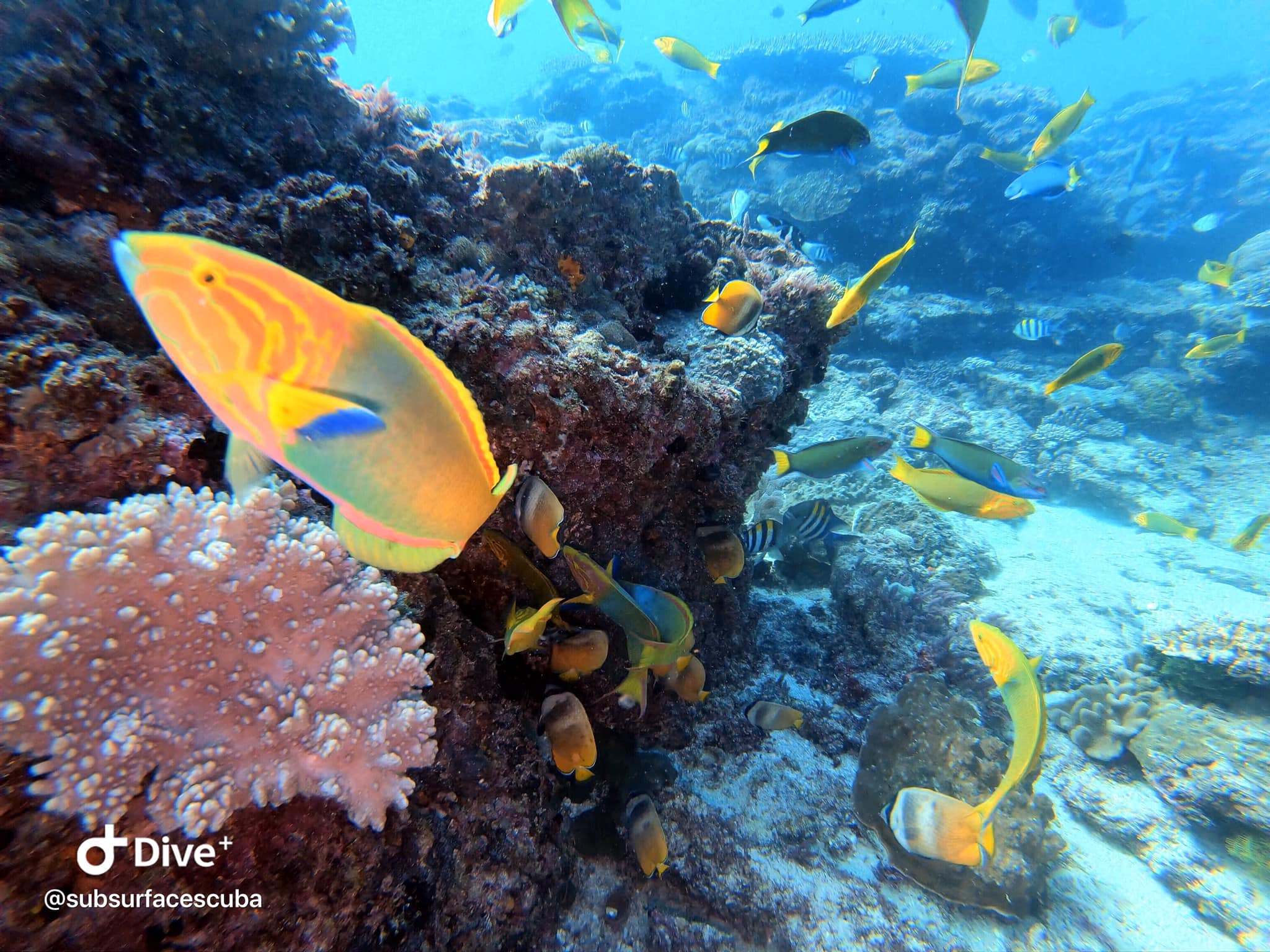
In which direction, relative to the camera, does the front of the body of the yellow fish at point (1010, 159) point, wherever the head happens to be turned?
to the viewer's right

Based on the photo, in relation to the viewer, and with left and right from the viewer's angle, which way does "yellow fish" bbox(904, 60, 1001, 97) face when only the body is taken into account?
facing to the right of the viewer

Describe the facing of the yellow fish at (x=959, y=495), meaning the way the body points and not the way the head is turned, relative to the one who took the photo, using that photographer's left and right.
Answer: facing to the right of the viewer
